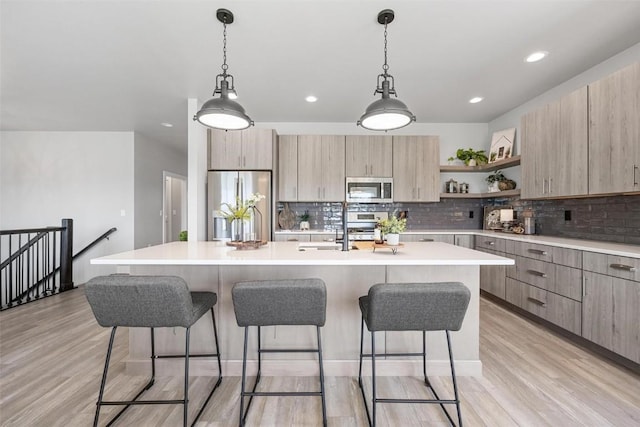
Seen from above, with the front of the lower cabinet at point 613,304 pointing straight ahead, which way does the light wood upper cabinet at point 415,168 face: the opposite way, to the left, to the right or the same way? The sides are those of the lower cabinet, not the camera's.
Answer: to the left

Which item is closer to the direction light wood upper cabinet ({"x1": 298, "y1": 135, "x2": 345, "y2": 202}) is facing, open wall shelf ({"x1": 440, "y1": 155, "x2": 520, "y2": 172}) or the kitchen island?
the kitchen island

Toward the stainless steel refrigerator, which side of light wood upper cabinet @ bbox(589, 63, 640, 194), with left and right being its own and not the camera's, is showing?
front

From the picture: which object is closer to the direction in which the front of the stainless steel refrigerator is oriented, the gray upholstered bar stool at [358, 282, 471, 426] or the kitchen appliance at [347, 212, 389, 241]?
the gray upholstered bar stool

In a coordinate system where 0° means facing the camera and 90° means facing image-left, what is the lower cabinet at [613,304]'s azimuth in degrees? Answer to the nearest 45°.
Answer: approximately 45°

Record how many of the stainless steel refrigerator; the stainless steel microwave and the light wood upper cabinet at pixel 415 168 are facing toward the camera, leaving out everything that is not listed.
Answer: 3

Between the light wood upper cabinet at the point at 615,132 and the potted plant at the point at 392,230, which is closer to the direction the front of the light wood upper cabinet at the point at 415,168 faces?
the potted plant

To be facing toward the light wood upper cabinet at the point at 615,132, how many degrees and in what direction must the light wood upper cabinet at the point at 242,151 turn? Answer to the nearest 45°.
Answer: approximately 45° to its left

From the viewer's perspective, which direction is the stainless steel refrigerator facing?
toward the camera

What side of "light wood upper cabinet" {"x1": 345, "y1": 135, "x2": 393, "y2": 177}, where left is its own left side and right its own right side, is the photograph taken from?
front

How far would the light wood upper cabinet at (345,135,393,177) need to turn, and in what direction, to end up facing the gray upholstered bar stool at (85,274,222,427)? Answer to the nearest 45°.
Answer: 0° — it already faces it

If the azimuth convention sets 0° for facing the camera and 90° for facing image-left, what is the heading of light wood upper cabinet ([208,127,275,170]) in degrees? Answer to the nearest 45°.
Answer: approximately 0°

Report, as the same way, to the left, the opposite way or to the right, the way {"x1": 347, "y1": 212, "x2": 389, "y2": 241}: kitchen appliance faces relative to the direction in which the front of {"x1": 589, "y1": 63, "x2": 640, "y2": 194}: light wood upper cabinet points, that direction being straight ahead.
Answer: to the left

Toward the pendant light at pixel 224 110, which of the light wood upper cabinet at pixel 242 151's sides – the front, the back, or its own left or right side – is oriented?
front
